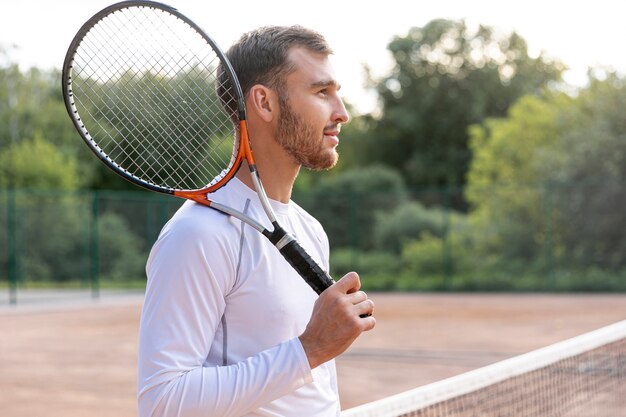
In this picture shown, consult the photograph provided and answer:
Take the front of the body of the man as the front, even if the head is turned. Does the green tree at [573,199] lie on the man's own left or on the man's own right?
on the man's own left

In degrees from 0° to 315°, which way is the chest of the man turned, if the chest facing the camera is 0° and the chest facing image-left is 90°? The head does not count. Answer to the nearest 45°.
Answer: approximately 315°

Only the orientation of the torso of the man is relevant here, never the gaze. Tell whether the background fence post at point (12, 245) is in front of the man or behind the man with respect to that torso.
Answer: behind

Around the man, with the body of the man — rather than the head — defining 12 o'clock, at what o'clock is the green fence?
The green fence is roughly at 8 o'clock from the man.

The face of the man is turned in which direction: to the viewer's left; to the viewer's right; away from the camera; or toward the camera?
to the viewer's right
